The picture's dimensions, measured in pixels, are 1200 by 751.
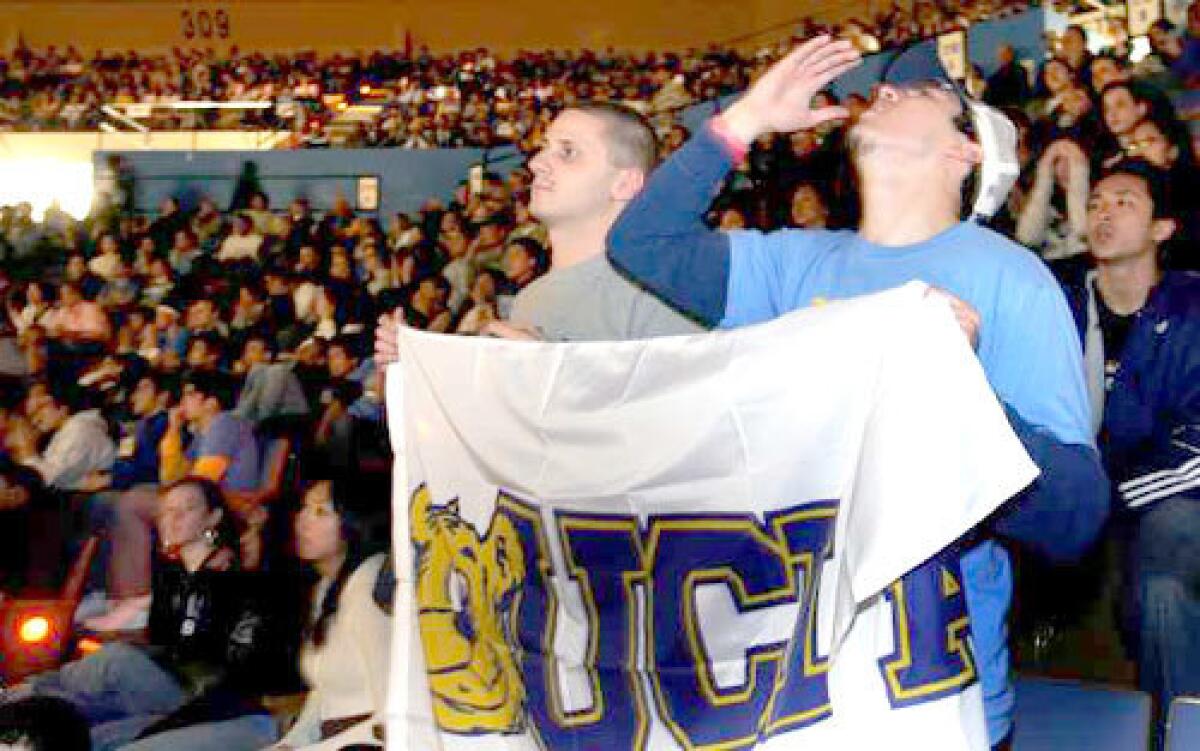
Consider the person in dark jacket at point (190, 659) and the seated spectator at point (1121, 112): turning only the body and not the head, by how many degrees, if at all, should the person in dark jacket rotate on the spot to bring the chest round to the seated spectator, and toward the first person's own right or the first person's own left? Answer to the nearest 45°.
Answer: approximately 135° to the first person's own left

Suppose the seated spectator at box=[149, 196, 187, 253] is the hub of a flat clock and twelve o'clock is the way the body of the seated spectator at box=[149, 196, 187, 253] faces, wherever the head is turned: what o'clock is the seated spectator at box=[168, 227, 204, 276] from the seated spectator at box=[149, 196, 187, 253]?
the seated spectator at box=[168, 227, 204, 276] is roughly at 10 o'clock from the seated spectator at box=[149, 196, 187, 253].

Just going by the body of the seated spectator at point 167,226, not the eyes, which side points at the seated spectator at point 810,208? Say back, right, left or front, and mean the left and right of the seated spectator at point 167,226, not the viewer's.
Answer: left
